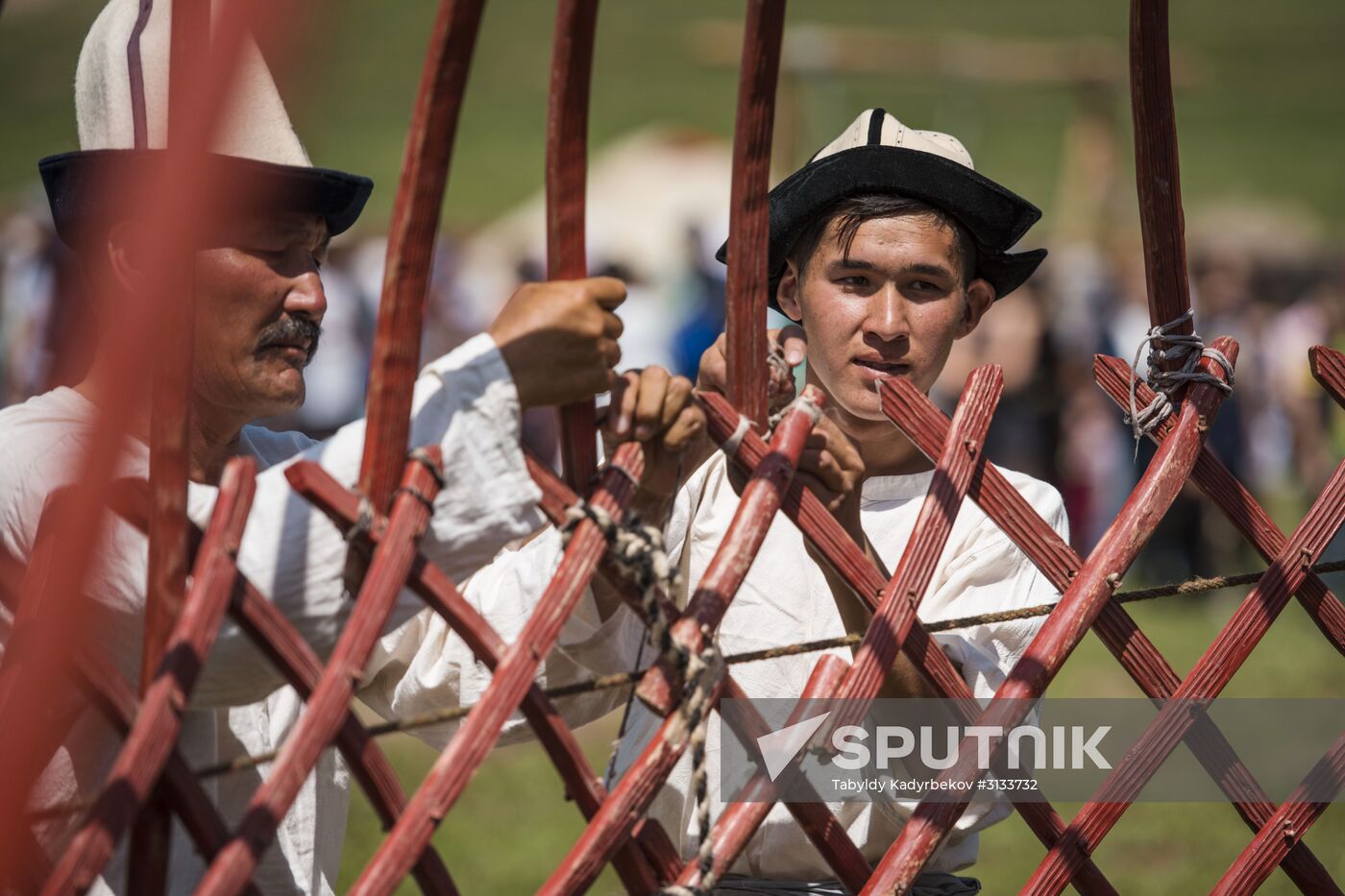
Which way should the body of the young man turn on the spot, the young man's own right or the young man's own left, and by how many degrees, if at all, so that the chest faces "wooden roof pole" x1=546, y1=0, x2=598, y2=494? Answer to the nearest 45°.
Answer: approximately 45° to the young man's own right

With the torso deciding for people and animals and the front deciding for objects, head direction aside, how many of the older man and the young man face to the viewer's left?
0

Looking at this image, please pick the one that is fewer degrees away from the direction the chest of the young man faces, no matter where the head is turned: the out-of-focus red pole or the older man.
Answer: the out-of-focus red pole

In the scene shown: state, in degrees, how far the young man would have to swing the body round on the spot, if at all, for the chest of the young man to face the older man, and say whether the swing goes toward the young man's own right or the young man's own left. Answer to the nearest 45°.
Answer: approximately 90° to the young man's own right

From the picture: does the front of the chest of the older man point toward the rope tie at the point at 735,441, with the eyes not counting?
yes

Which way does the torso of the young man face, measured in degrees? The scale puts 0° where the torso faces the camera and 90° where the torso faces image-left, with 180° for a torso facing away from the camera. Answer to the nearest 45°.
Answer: approximately 0°

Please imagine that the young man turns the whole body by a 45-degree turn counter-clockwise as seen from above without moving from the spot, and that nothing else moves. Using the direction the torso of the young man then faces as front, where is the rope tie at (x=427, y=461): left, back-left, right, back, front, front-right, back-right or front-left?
right

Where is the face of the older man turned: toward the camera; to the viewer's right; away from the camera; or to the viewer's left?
to the viewer's right
